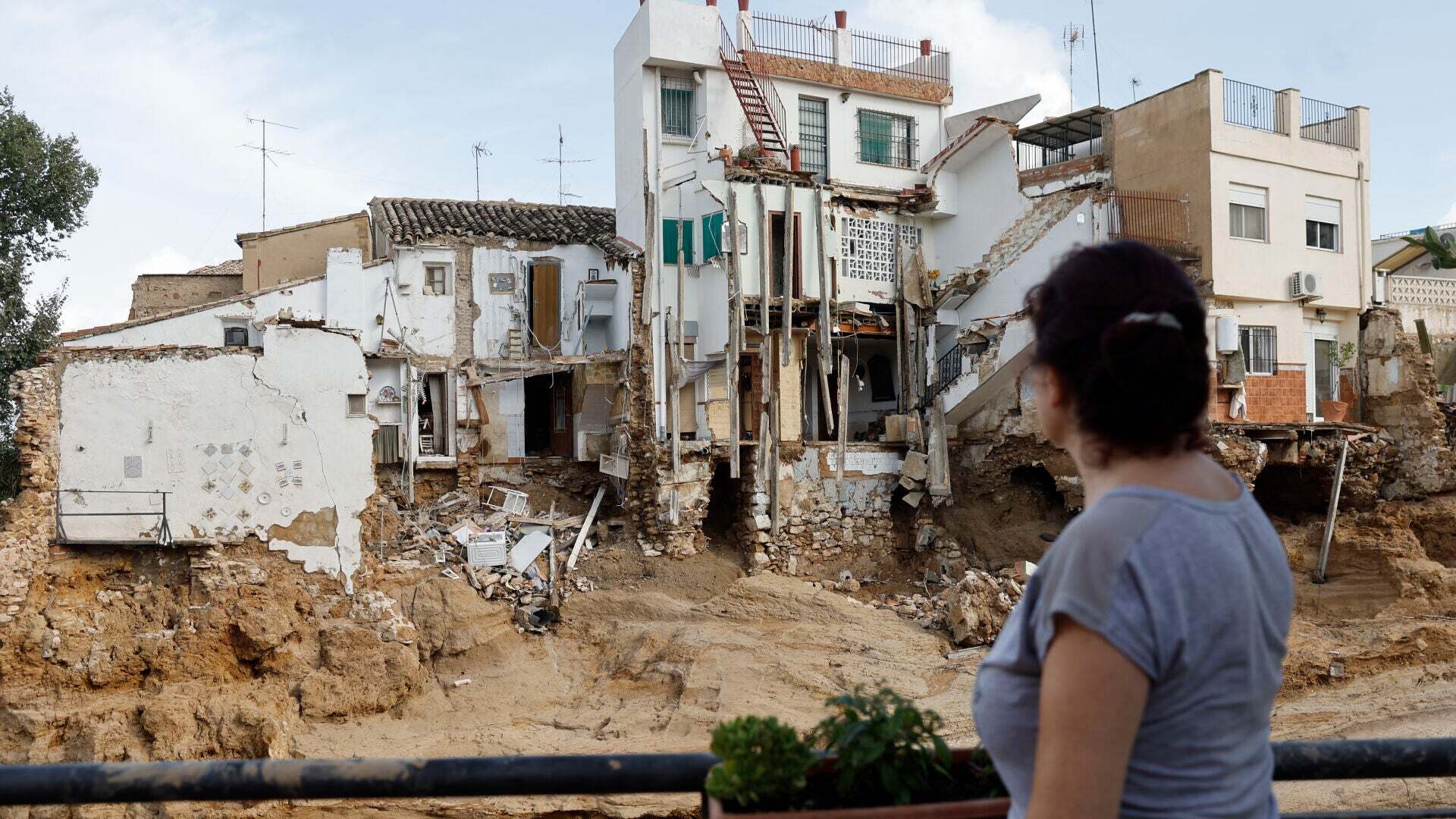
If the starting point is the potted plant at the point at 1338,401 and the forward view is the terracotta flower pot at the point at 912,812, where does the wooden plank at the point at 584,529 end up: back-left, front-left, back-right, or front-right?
front-right

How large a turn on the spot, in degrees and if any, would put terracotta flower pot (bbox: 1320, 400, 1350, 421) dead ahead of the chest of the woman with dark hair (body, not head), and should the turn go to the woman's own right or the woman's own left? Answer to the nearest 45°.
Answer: approximately 45° to the woman's own right

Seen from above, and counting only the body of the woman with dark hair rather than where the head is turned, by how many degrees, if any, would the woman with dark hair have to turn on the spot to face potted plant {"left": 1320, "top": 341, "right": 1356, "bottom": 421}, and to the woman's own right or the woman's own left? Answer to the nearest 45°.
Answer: approximately 45° to the woman's own right

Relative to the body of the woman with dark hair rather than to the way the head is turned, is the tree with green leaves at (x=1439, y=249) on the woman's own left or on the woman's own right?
on the woman's own right

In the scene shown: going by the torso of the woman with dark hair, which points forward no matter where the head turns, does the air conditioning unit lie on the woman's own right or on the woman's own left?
on the woman's own right

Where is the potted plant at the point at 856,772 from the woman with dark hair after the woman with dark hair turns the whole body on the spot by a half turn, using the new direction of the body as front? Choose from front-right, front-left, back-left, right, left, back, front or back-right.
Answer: back

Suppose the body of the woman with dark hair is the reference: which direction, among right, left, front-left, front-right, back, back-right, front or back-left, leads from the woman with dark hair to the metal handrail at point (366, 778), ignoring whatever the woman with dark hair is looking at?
front-left

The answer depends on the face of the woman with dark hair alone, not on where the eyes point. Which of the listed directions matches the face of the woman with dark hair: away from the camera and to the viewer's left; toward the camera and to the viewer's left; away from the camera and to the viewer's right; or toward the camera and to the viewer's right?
away from the camera and to the viewer's left

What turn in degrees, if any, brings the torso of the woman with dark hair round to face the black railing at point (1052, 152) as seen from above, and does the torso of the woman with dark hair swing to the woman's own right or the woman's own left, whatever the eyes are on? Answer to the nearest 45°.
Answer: approximately 45° to the woman's own right

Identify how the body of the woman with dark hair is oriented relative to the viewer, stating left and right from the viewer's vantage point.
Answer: facing away from the viewer and to the left of the viewer

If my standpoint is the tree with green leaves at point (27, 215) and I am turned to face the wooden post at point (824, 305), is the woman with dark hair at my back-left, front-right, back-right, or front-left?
front-right

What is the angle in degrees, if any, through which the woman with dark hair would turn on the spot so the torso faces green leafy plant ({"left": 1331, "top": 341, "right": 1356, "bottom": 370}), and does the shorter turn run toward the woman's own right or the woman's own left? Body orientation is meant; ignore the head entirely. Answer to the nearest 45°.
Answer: approximately 45° to the woman's own right

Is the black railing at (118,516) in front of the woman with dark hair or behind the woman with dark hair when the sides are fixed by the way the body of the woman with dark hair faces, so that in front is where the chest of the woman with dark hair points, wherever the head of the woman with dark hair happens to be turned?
in front

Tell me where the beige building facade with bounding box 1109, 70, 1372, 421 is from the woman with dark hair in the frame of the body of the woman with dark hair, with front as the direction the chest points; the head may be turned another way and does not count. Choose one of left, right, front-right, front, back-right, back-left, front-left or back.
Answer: front-right
